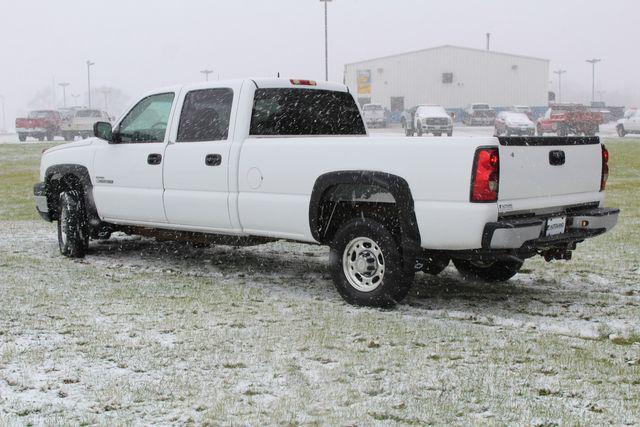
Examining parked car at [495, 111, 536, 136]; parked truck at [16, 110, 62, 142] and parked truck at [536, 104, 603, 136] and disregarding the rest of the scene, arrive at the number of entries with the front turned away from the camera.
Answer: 0

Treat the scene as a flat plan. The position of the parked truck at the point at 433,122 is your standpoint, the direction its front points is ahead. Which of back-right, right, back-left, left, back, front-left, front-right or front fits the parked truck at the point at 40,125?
back-right

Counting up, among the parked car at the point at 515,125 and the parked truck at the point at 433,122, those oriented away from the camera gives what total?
0

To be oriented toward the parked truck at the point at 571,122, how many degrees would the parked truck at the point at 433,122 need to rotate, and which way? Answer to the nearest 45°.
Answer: approximately 45° to its left

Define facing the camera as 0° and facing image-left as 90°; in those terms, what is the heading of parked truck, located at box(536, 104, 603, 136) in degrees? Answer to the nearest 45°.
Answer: approximately 45°

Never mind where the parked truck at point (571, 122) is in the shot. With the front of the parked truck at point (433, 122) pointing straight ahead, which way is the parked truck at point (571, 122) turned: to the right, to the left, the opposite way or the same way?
to the right

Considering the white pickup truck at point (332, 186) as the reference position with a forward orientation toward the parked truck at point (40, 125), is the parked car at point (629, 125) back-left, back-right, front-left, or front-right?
front-right

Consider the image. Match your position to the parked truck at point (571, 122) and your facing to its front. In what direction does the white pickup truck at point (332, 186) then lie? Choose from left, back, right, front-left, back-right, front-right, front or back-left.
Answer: front-left

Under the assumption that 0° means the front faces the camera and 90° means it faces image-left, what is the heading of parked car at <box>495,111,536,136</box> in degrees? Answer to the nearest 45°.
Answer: approximately 315°
